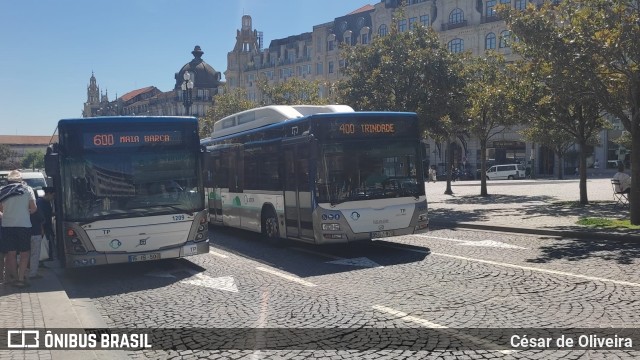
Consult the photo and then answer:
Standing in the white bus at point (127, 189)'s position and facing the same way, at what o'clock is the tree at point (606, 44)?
The tree is roughly at 9 o'clock from the white bus.

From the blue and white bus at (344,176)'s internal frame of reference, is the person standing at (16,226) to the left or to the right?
on its right

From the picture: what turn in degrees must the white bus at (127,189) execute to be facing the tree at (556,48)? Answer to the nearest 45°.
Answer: approximately 90° to its left

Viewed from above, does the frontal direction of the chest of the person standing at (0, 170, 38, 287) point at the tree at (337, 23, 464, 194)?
no

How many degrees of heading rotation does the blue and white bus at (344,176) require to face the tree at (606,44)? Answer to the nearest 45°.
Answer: approximately 45° to its left

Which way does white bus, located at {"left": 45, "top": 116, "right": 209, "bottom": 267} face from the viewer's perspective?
toward the camera
